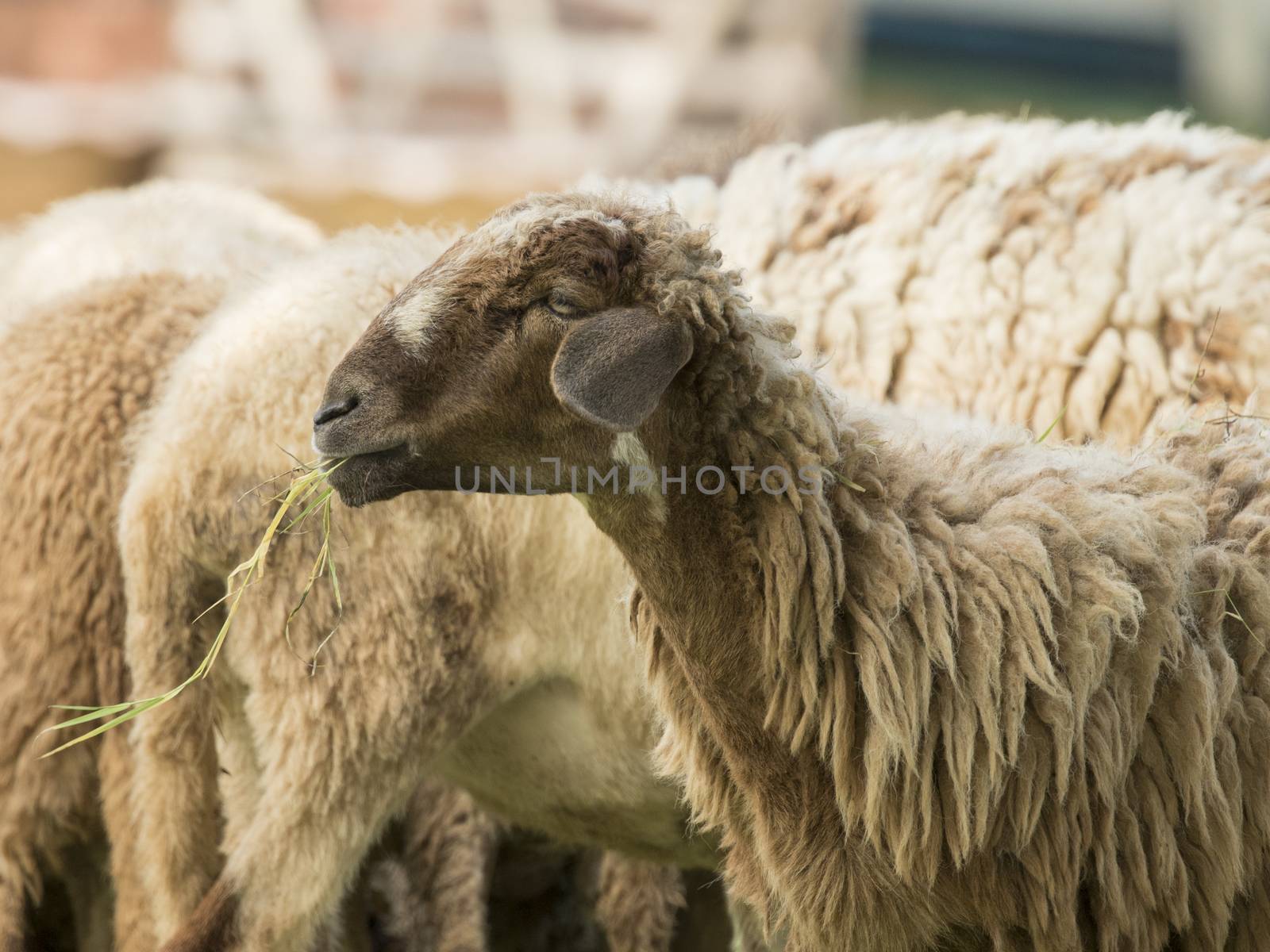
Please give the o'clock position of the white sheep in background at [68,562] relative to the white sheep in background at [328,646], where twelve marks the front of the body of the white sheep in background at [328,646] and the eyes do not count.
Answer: the white sheep in background at [68,562] is roughly at 9 o'clock from the white sheep in background at [328,646].

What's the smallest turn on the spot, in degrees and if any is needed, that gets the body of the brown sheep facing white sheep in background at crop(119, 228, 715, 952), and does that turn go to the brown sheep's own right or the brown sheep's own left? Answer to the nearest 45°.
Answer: approximately 45° to the brown sheep's own right

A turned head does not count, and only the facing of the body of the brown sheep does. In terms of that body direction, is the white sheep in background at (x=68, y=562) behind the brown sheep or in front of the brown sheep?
in front

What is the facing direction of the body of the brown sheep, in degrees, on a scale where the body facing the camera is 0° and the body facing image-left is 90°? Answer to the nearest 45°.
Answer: approximately 90°

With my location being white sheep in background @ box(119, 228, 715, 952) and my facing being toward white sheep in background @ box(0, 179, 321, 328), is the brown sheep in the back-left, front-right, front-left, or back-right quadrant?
back-right

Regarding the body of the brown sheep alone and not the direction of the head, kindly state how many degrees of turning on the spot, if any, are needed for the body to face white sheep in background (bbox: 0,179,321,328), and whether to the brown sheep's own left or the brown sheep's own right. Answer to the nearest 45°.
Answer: approximately 45° to the brown sheep's own right

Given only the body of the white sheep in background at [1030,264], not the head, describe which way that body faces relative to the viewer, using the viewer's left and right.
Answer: facing to the left of the viewer

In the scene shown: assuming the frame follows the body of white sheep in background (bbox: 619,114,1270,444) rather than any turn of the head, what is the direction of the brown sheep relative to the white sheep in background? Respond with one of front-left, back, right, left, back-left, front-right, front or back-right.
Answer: left
